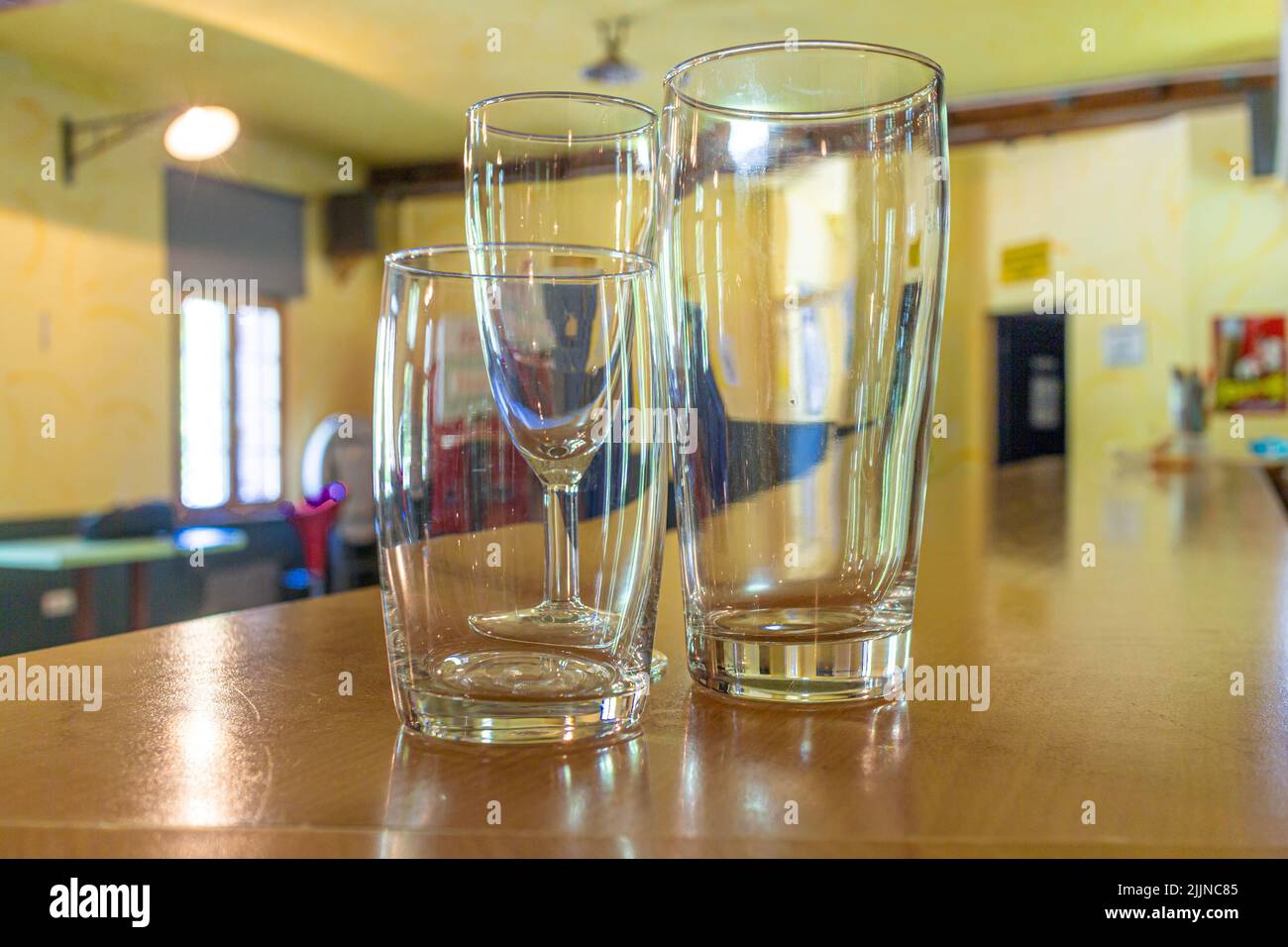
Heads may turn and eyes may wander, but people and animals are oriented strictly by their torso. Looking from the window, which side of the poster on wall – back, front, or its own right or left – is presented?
right

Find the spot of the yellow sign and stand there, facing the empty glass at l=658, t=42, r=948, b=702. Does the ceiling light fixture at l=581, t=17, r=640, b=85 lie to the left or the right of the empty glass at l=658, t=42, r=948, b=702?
right

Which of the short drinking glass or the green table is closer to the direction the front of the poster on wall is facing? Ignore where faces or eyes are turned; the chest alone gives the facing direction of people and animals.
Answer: the short drinking glass

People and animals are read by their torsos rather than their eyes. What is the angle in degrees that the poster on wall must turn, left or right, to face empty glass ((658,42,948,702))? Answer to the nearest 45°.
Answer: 0° — it already faces it

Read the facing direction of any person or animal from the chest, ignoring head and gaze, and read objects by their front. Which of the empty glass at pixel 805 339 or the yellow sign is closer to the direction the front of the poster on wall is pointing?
the empty glass

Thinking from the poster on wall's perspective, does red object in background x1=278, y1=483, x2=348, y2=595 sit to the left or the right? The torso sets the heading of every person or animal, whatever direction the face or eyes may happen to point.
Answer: on its right

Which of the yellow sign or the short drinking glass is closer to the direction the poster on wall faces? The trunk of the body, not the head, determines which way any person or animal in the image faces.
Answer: the short drinking glass

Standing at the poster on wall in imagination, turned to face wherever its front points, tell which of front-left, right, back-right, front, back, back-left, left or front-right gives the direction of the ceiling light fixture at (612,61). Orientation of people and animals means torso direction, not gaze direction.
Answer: front-right

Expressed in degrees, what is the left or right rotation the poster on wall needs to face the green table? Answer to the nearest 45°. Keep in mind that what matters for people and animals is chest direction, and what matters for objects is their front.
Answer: approximately 45° to its right

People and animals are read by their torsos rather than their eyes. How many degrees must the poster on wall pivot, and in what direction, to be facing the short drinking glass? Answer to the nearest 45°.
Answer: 0° — it already faces it

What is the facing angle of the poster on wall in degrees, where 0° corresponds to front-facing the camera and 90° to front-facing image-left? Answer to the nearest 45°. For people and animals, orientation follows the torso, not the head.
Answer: approximately 0°
